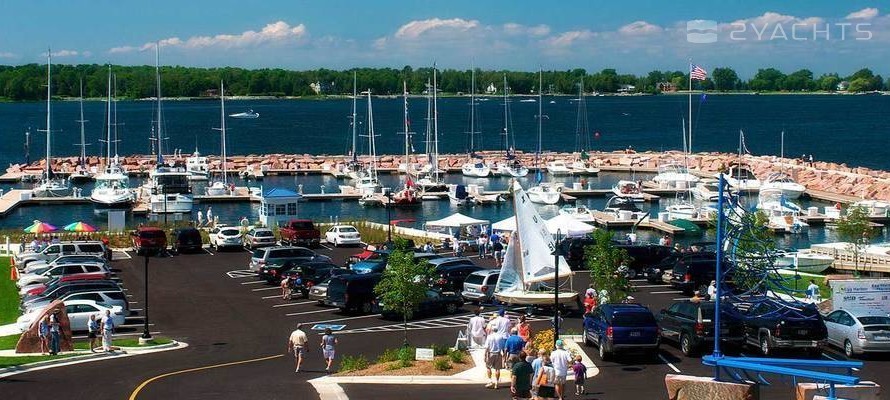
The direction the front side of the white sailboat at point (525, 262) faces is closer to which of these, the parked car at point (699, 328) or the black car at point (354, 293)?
the black car

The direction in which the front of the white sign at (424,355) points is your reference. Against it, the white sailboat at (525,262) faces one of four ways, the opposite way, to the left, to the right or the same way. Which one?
to the right

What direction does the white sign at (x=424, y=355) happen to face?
toward the camera

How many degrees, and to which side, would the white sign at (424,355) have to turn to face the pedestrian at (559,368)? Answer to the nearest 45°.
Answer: approximately 45° to its left

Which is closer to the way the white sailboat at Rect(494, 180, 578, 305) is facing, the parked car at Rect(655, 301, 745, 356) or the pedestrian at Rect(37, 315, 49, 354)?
the pedestrian

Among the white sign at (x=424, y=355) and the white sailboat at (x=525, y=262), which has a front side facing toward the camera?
the white sign

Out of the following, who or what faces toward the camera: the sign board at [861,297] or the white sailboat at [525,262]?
the sign board

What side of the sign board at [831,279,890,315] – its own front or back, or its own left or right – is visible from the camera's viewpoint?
front

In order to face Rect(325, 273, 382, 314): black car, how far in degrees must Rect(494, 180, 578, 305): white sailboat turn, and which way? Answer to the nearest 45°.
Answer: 0° — it already faces it

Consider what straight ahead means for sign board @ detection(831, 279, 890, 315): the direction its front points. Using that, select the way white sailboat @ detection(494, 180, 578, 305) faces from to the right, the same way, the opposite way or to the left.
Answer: to the right

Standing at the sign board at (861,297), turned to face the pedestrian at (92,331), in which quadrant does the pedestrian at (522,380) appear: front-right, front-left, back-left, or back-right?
front-left

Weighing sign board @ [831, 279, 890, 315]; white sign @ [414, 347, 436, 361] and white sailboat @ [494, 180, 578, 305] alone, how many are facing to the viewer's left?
1

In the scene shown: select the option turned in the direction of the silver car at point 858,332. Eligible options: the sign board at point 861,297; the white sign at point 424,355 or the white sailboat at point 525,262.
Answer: the sign board

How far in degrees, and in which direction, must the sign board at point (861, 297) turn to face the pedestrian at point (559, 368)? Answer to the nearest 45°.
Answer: approximately 45° to its right

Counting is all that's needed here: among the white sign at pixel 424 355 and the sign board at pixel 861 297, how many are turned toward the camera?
2

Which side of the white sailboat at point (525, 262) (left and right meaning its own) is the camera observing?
left

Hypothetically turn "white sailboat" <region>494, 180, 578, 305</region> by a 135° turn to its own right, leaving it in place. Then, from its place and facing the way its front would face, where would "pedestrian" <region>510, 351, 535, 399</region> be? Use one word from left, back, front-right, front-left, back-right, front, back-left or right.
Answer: back-right
